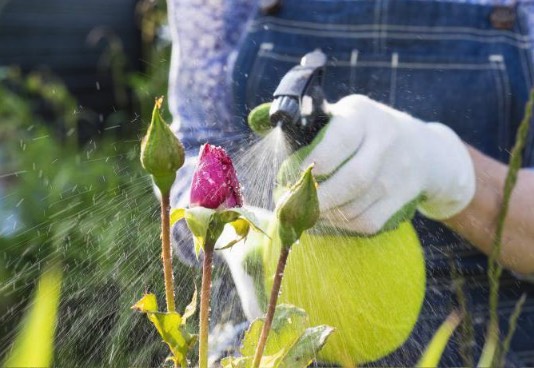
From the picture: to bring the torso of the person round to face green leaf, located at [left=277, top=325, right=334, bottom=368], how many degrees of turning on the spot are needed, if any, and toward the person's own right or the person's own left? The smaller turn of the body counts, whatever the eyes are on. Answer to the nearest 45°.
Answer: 0° — they already face it

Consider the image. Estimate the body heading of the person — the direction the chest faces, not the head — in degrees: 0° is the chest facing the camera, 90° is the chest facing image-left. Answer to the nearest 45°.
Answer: approximately 0°

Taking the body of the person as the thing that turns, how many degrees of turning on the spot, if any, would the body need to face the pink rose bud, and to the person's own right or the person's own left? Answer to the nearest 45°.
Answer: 0° — they already face it

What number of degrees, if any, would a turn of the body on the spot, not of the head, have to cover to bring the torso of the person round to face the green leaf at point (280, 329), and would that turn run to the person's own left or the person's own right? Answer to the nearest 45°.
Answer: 0° — they already face it

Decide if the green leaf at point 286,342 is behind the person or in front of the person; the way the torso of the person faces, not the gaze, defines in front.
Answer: in front
